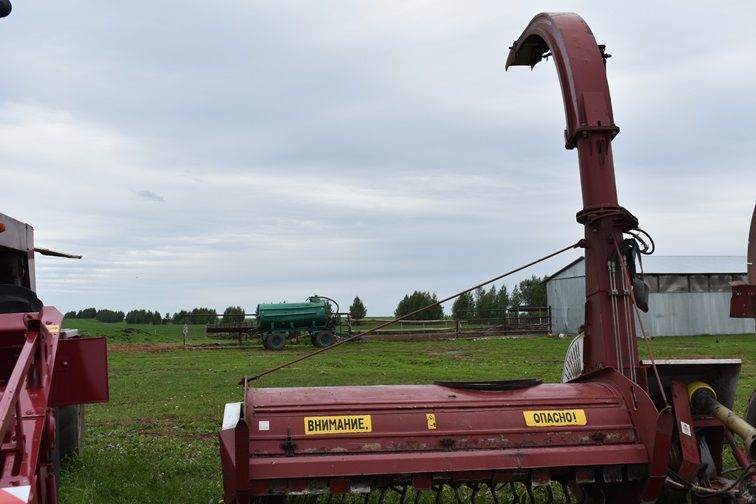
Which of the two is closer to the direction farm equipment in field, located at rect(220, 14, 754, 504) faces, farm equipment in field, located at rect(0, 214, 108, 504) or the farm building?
the farm equipment in field

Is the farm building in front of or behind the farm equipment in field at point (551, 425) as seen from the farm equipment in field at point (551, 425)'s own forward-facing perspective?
behind

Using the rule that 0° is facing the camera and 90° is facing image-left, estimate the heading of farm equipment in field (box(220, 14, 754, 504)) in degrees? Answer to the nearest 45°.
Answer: approximately 0°

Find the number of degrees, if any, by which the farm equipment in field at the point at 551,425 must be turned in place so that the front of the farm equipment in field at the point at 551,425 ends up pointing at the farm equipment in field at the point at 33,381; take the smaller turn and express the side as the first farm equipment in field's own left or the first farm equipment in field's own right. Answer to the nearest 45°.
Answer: approximately 90° to the first farm equipment in field's own right

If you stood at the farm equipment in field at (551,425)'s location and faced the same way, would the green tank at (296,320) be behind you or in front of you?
behind
